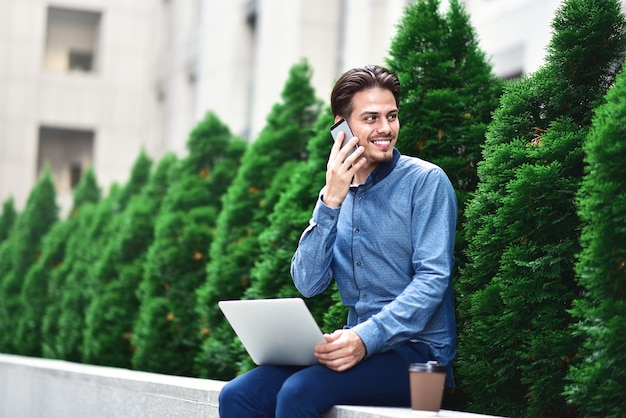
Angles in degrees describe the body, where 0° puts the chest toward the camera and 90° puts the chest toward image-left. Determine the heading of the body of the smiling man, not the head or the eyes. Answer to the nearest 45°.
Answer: approximately 45°

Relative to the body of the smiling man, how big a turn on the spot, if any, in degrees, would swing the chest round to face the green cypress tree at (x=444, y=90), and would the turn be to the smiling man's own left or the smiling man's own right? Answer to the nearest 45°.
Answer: approximately 135° to the smiling man's own right

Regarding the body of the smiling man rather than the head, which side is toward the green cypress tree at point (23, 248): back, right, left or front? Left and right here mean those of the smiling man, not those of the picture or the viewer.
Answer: right

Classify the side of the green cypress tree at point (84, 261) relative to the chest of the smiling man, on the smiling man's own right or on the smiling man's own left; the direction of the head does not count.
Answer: on the smiling man's own right

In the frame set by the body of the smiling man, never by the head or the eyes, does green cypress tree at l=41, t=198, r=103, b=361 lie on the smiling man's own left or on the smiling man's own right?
on the smiling man's own right

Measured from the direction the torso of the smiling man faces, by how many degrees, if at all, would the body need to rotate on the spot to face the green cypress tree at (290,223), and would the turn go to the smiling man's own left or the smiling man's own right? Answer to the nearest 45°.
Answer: approximately 135° to the smiling man's own right

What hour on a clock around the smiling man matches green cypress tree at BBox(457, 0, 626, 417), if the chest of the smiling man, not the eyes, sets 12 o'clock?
The green cypress tree is roughly at 7 o'clock from the smiling man.

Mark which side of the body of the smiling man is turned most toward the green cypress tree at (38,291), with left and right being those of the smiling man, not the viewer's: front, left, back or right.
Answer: right

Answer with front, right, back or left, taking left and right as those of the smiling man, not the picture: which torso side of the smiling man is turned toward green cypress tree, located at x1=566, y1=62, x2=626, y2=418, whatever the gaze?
left

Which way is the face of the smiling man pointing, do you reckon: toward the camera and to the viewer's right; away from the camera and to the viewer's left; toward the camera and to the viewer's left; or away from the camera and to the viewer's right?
toward the camera and to the viewer's right

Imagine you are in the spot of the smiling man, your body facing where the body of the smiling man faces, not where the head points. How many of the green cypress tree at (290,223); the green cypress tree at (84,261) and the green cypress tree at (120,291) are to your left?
0
